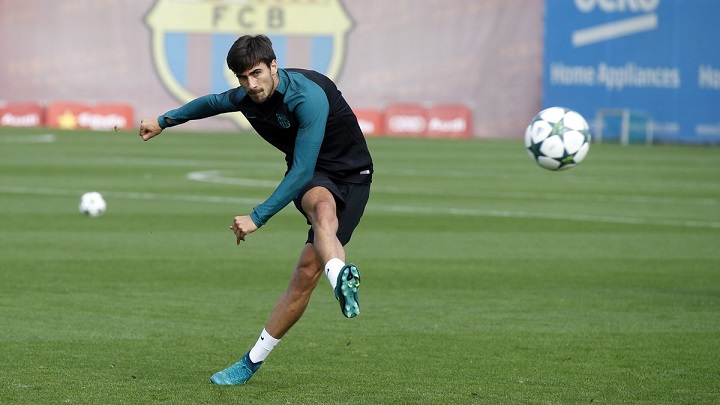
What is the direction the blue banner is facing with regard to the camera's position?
facing the viewer

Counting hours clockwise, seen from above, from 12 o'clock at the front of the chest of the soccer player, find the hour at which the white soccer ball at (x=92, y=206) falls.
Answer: The white soccer ball is roughly at 4 o'clock from the soccer player.

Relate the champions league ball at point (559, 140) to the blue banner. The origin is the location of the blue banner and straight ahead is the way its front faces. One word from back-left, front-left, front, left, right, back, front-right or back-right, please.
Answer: front

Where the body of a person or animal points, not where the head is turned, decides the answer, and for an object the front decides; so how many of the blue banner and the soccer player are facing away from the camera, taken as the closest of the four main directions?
0
